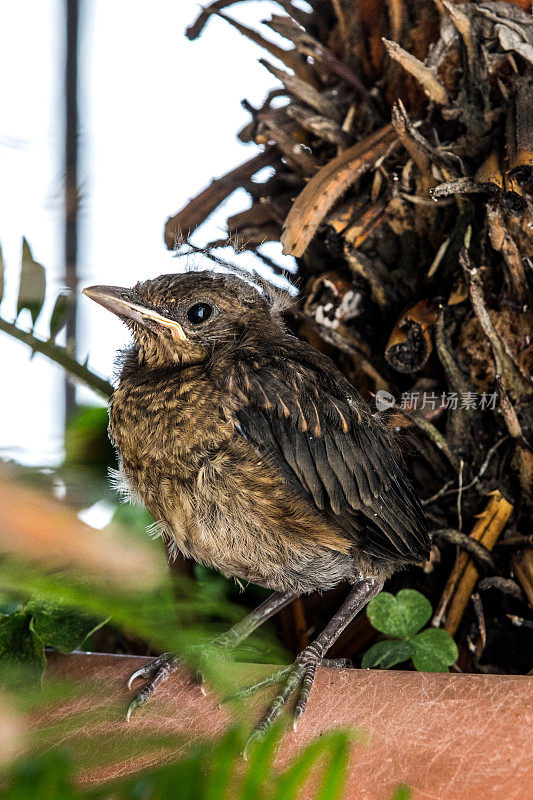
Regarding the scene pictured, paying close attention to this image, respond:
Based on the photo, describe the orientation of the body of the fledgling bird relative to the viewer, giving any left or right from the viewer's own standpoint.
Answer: facing the viewer and to the left of the viewer
